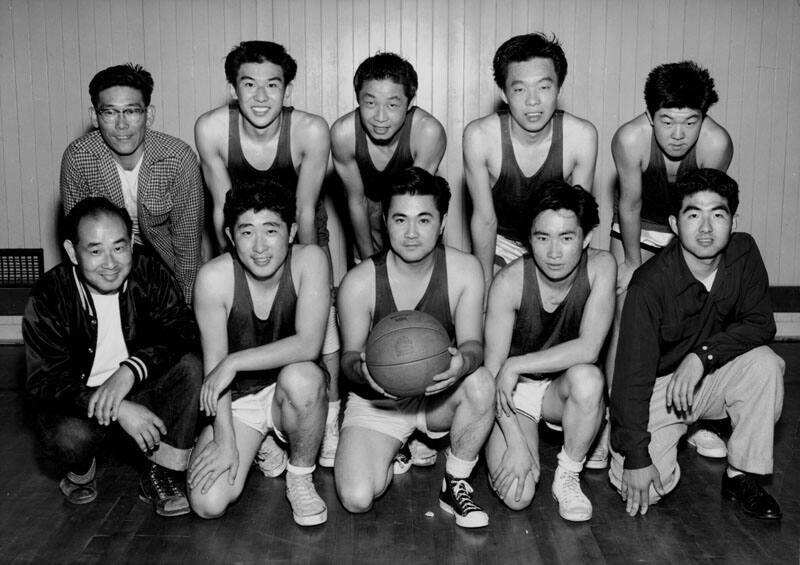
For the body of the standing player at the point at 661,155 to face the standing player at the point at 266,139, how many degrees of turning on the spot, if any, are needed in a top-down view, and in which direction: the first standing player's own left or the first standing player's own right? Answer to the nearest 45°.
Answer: approximately 90° to the first standing player's own right

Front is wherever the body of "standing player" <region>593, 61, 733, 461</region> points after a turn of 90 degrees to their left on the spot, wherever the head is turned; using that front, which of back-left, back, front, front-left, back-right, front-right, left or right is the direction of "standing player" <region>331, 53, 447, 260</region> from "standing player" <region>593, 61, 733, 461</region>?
back

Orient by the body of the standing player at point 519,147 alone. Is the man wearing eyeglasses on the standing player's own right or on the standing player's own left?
on the standing player's own right

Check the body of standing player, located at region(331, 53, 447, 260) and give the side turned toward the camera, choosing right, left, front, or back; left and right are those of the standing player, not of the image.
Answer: front

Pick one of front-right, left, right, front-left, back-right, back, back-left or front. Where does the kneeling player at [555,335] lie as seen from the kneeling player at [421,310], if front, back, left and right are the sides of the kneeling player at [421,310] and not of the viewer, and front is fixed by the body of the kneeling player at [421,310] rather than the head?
left

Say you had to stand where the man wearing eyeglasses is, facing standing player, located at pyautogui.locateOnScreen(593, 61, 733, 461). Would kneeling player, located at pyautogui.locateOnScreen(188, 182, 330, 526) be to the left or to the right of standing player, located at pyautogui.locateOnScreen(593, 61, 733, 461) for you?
right

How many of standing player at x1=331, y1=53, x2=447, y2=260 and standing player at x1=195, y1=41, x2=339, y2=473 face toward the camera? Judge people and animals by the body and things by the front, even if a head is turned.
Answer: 2

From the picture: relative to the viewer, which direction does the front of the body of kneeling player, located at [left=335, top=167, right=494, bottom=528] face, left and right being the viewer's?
facing the viewer

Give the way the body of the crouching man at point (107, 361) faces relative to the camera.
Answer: toward the camera

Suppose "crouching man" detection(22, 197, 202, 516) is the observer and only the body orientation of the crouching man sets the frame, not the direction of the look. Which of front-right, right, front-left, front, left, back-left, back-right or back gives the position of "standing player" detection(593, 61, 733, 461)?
left

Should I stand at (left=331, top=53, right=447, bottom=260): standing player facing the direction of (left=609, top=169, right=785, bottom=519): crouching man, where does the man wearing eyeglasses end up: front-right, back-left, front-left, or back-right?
back-right
